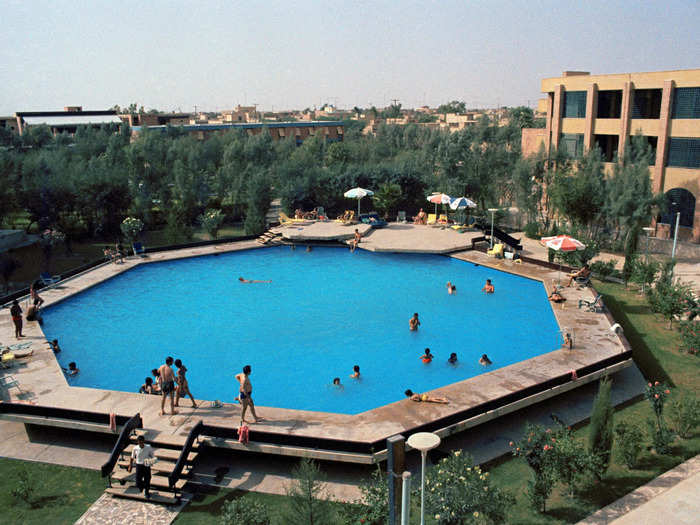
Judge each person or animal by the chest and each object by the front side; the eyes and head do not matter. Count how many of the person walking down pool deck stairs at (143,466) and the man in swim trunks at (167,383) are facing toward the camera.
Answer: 1

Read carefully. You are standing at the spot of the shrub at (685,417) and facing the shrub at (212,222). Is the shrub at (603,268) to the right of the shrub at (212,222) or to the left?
right

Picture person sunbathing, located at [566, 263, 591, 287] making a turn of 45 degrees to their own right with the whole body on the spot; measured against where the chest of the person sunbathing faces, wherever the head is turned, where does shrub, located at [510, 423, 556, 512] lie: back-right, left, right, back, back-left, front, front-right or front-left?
back-left

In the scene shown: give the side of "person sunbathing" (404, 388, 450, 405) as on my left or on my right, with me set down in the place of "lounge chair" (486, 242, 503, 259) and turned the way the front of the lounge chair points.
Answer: on my left

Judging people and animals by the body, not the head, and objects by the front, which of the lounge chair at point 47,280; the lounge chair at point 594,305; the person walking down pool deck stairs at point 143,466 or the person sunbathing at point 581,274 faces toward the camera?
the person walking down pool deck stairs

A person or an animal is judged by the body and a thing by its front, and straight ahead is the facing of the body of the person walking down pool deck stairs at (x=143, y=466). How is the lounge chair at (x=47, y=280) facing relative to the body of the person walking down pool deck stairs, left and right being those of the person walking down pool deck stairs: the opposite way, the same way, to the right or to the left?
to the left

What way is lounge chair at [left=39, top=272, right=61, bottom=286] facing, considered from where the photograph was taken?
facing to the right of the viewer

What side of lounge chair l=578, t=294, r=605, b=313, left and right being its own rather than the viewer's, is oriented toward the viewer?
left

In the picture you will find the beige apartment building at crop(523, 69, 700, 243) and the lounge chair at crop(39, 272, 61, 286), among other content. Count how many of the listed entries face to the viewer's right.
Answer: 1

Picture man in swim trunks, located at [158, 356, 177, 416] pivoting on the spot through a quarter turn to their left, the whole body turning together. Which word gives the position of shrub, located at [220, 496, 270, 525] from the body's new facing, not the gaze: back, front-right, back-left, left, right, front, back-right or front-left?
left

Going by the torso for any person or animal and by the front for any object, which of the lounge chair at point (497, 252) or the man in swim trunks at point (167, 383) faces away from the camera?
the man in swim trunks

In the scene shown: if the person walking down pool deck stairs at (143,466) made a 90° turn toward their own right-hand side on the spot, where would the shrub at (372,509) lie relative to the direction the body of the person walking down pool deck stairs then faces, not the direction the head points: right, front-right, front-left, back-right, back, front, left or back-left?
back-left

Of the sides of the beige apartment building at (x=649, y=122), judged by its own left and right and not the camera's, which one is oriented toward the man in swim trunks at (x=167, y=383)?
front

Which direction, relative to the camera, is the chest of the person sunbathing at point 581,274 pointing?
to the viewer's left

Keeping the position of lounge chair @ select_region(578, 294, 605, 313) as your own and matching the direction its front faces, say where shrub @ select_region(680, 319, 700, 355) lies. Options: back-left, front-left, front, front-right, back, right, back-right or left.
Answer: back-left

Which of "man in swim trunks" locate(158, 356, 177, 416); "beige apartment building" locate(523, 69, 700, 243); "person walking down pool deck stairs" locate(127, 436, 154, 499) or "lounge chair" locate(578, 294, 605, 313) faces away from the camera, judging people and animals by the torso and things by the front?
the man in swim trunks

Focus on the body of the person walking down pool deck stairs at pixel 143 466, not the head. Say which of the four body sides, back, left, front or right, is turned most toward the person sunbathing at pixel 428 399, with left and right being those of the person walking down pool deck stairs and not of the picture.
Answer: left

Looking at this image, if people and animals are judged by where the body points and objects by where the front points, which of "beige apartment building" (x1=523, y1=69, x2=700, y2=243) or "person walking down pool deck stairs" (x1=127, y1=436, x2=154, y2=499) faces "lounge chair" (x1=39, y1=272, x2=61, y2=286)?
the beige apartment building
